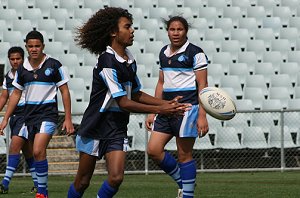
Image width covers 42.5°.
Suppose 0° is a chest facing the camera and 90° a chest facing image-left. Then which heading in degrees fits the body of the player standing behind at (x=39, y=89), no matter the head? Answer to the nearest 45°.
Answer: approximately 0°

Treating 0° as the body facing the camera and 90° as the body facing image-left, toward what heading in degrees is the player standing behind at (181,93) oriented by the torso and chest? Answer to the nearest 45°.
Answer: approximately 45°

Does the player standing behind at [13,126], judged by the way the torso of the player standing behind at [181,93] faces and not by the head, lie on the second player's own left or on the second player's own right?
on the second player's own right

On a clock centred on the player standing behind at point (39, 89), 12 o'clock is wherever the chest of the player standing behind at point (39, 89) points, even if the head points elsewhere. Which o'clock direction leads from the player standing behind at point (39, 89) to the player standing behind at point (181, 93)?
the player standing behind at point (181, 93) is roughly at 10 o'clock from the player standing behind at point (39, 89).
